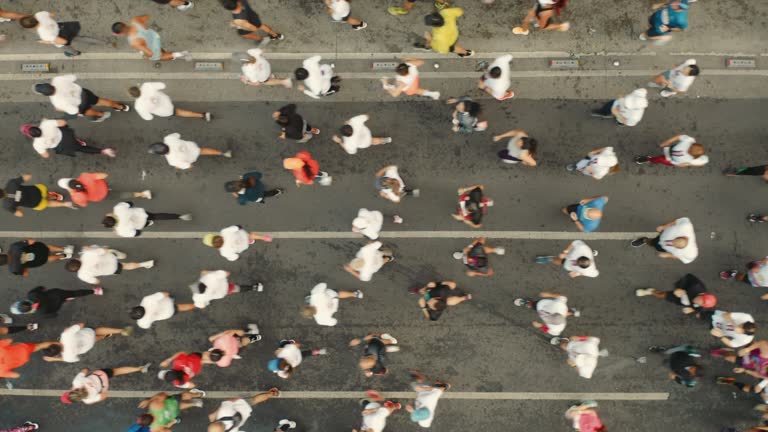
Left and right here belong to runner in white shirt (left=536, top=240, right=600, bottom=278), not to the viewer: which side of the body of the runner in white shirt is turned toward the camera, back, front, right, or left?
left

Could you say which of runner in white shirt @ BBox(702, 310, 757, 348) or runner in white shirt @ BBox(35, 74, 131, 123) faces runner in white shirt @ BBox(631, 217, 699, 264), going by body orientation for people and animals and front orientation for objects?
runner in white shirt @ BBox(702, 310, 757, 348)

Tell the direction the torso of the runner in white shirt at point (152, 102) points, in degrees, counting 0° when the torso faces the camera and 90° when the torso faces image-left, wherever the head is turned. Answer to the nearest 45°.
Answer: approximately 90°

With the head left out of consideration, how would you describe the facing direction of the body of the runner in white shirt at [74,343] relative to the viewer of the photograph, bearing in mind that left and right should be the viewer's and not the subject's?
facing to the left of the viewer

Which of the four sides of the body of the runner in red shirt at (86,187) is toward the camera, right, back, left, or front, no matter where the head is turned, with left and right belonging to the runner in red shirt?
left

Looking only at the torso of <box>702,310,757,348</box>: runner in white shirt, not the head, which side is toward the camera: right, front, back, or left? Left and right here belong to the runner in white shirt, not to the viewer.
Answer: left

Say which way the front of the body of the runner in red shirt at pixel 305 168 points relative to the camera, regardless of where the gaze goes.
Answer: to the viewer's left

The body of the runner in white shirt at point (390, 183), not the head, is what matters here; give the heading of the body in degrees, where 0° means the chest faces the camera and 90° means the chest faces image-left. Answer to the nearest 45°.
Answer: approximately 90°

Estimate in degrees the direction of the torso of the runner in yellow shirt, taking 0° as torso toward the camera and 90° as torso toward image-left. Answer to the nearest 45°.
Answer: approximately 90°

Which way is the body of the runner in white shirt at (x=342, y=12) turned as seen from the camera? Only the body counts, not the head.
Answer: to the viewer's left

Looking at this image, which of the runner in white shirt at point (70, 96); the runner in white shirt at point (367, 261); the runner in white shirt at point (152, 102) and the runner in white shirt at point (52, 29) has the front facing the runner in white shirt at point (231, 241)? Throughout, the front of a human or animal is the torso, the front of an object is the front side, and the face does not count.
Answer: the runner in white shirt at point (367, 261)

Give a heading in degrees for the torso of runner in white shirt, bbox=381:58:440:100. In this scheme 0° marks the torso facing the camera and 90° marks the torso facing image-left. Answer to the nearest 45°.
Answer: approximately 90°

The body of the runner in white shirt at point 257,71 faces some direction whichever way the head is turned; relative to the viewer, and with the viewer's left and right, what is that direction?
facing to the left of the viewer
